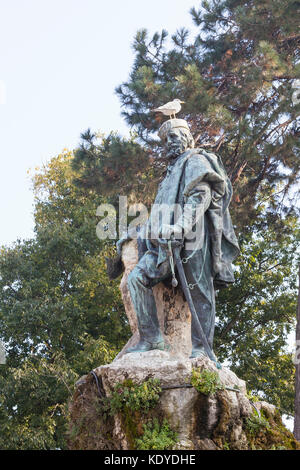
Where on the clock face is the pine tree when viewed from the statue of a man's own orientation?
The pine tree is roughly at 5 o'clock from the statue of a man.

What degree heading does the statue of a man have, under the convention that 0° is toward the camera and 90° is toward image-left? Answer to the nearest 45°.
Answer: approximately 45°
